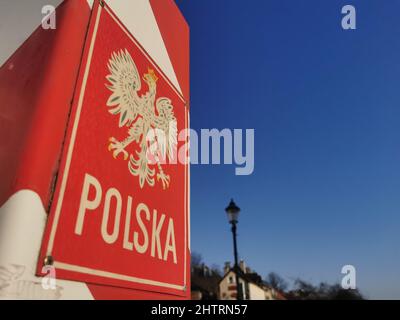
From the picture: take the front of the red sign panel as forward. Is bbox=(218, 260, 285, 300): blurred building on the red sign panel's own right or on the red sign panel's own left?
on the red sign panel's own left

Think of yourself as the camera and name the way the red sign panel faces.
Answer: facing the viewer and to the right of the viewer
